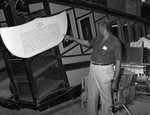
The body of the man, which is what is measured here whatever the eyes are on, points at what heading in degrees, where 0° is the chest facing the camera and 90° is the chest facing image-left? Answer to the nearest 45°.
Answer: approximately 45°
